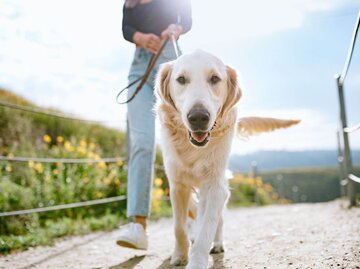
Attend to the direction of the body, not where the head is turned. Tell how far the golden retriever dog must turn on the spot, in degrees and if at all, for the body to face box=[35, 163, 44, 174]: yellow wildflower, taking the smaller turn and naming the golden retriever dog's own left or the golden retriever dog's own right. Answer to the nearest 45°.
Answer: approximately 135° to the golden retriever dog's own right

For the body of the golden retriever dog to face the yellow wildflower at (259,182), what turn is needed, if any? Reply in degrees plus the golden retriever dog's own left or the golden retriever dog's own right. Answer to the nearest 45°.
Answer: approximately 180°

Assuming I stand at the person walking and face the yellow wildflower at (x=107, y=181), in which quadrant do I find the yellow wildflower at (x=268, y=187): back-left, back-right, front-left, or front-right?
front-right

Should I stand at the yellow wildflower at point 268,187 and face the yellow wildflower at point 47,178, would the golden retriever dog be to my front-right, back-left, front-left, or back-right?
front-left

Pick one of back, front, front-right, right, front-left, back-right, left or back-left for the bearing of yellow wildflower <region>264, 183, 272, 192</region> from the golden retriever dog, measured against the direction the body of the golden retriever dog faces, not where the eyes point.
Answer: back

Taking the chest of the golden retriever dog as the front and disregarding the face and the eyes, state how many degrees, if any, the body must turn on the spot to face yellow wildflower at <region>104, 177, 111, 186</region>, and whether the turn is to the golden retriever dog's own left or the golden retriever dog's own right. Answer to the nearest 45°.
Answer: approximately 135° to the golden retriever dog's own right

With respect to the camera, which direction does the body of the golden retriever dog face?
toward the camera
